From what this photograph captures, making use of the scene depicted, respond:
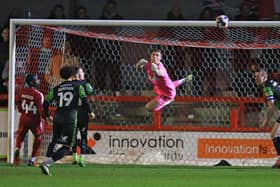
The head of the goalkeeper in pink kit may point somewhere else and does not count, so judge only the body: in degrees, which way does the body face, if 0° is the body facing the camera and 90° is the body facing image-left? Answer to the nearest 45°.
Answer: approximately 45°

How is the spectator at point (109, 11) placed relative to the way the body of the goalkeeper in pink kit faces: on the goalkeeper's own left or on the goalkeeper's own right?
on the goalkeeper's own right

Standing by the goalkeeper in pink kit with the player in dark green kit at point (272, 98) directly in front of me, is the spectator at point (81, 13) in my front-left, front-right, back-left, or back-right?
back-left

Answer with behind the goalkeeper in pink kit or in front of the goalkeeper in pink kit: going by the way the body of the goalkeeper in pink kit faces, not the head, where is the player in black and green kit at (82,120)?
in front

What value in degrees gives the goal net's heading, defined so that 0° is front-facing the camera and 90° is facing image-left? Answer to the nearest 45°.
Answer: approximately 0°

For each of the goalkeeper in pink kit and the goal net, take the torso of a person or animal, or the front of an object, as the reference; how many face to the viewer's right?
0

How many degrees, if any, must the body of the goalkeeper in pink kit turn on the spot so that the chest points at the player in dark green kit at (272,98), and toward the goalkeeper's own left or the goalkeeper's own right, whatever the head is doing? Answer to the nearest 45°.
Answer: approximately 135° to the goalkeeper's own left
